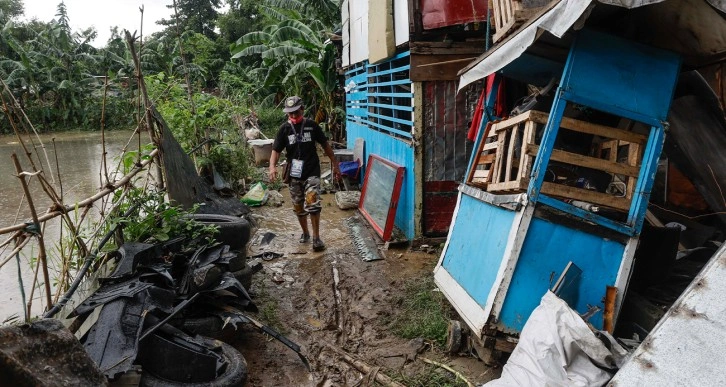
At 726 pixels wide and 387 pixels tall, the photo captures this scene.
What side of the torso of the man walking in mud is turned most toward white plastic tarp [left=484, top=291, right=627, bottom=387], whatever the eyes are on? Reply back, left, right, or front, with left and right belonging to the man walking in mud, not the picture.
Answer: front

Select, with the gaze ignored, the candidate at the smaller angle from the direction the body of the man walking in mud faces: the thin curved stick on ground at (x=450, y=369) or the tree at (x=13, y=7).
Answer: the thin curved stick on ground

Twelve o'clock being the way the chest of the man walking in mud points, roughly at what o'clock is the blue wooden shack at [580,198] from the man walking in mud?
The blue wooden shack is roughly at 11 o'clock from the man walking in mud.

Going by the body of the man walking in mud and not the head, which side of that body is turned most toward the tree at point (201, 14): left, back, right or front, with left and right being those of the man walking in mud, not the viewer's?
back

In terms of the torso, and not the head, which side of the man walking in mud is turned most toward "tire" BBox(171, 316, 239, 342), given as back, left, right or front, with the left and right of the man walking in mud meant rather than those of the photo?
front

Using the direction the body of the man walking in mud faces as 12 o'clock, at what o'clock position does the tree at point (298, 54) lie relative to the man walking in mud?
The tree is roughly at 6 o'clock from the man walking in mud.

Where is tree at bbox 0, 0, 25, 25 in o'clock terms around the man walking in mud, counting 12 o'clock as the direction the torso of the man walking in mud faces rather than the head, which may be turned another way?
The tree is roughly at 5 o'clock from the man walking in mud.

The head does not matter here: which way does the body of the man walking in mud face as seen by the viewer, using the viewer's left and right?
facing the viewer

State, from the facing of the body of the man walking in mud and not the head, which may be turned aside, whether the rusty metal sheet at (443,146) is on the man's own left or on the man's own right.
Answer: on the man's own left

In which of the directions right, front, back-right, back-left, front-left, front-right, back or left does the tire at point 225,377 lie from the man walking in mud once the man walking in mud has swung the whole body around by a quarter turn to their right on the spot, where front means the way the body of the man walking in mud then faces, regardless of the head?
left

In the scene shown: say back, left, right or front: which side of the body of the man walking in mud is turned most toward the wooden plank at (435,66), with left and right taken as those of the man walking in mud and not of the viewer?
left

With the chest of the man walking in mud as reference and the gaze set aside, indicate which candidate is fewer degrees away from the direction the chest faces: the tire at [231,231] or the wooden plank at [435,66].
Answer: the tire

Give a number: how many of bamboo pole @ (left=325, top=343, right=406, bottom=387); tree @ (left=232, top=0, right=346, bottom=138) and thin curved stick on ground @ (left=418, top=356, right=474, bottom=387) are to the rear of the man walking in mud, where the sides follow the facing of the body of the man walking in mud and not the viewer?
1

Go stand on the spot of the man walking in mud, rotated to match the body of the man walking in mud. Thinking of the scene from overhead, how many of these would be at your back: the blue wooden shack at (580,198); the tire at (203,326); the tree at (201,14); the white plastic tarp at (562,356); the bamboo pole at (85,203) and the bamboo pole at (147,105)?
1
